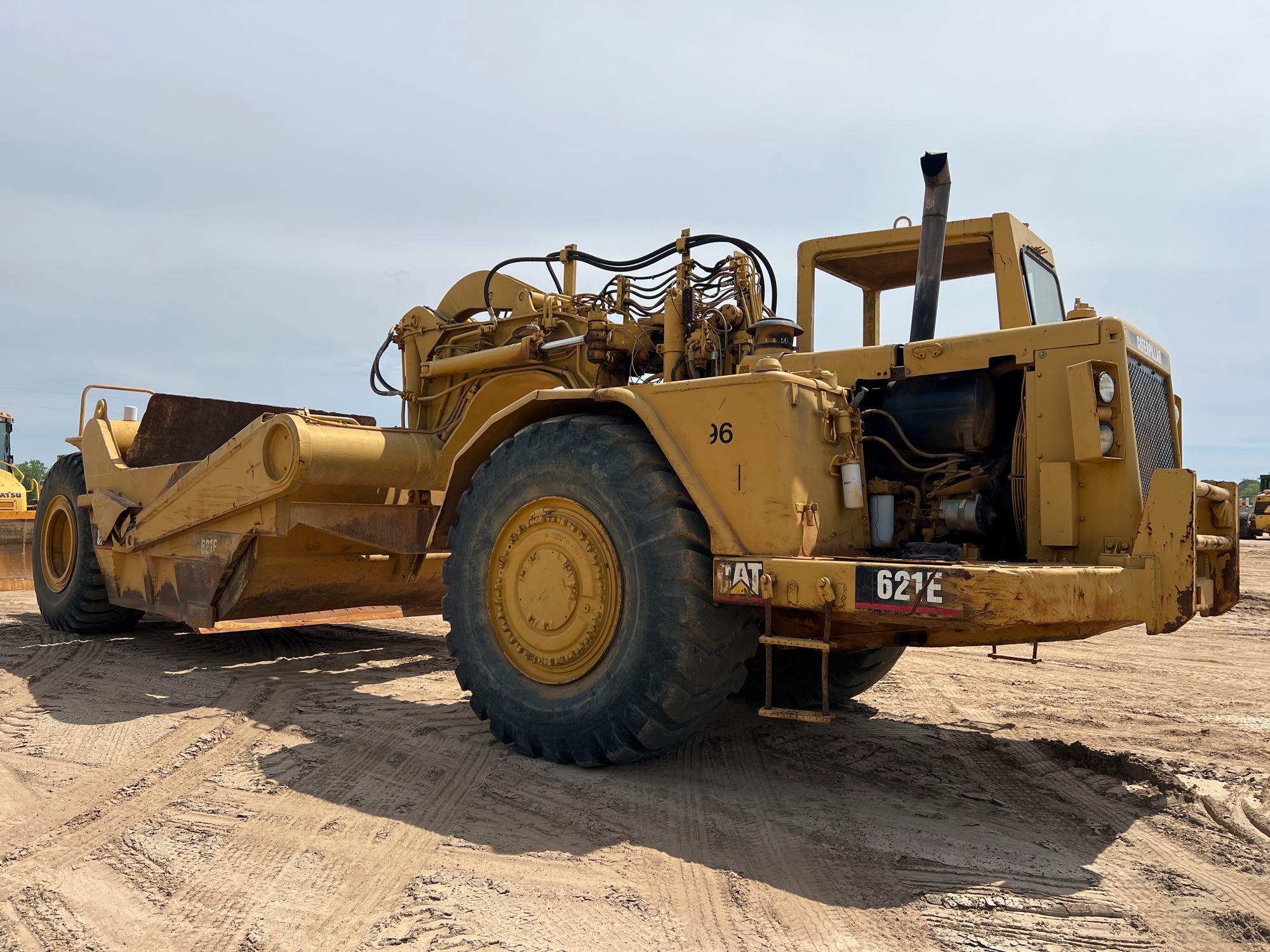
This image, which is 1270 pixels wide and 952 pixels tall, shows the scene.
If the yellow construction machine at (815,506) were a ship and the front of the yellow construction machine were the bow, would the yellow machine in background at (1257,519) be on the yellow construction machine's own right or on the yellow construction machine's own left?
on the yellow construction machine's own left

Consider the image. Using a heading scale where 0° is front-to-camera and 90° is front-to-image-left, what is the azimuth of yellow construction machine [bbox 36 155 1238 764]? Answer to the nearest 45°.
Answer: approximately 315°
